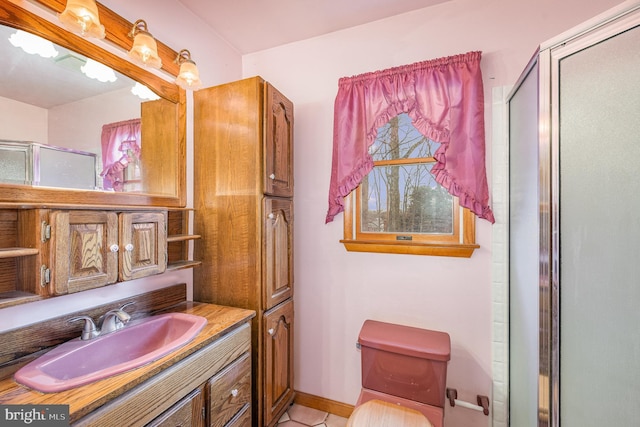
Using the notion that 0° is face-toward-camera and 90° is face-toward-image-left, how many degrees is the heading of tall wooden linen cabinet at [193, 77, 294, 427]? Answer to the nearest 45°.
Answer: approximately 315°

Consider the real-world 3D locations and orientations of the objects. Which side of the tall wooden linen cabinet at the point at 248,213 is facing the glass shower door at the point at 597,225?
front

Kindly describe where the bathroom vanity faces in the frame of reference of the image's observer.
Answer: facing the viewer and to the right of the viewer

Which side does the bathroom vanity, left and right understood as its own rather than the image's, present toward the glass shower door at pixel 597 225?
front

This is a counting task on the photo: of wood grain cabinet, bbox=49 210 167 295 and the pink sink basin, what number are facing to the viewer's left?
0
